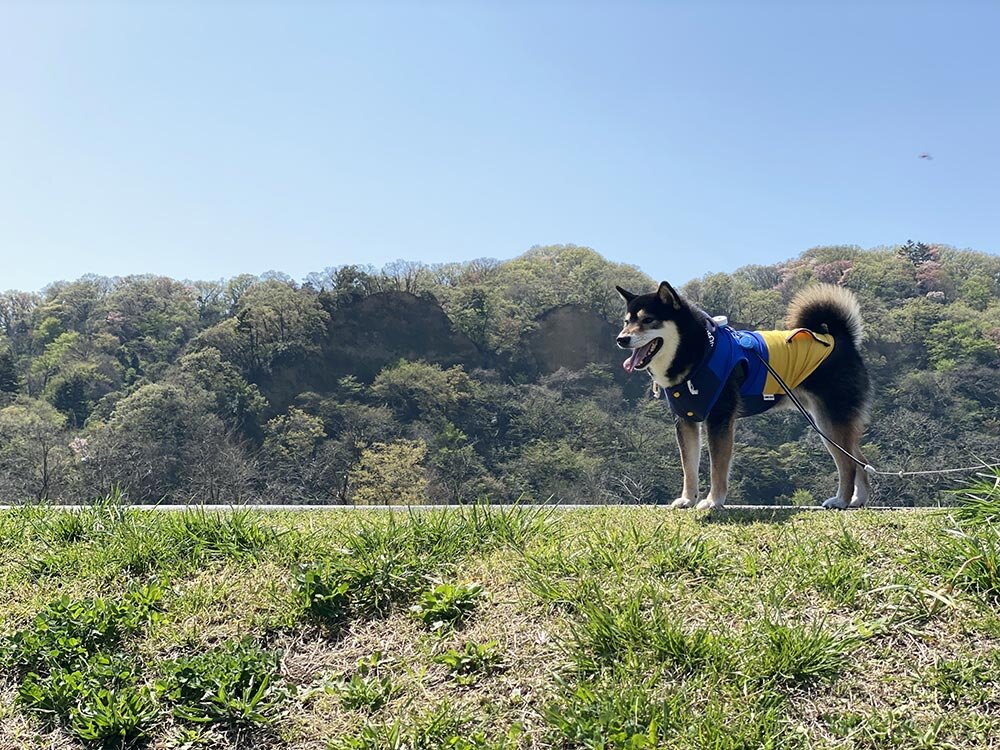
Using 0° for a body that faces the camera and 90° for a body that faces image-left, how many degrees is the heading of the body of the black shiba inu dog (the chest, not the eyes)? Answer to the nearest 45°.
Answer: approximately 90°

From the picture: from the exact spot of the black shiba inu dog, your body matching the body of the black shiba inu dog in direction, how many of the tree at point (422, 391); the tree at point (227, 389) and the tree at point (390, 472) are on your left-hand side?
0

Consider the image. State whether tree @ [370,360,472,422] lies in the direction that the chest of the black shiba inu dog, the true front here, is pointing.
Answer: no

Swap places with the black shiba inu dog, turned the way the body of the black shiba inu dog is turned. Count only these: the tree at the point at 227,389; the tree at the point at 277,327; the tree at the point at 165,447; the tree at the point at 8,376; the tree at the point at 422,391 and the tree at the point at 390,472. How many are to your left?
0

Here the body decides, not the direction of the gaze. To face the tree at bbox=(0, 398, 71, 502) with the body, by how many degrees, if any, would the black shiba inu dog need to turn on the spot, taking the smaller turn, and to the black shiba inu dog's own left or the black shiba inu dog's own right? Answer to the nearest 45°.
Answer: approximately 45° to the black shiba inu dog's own right

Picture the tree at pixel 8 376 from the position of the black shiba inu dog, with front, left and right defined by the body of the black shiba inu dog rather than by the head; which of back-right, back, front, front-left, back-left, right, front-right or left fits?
front-right

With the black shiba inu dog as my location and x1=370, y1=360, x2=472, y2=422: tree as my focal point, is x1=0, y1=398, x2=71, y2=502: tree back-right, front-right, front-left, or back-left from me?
front-left

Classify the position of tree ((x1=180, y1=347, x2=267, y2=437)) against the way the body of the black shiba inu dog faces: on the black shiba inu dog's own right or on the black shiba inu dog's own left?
on the black shiba inu dog's own right

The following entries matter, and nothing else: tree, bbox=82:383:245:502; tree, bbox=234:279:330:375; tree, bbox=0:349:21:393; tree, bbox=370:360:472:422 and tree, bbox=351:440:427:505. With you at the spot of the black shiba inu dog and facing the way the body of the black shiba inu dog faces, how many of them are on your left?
0

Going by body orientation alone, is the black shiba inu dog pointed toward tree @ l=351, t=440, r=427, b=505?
no

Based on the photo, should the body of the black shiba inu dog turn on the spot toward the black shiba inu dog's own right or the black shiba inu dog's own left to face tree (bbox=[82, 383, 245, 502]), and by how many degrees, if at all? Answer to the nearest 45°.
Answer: approximately 45° to the black shiba inu dog's own right

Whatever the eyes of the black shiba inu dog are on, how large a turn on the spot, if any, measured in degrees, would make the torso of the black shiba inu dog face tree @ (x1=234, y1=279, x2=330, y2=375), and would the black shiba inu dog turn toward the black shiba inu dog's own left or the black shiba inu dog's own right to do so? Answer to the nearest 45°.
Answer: approximately 45° to the black shiba inu dog's own right

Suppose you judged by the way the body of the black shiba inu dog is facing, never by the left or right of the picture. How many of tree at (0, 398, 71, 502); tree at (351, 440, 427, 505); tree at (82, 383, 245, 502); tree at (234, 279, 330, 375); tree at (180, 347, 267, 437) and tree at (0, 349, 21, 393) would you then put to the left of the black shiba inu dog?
0
